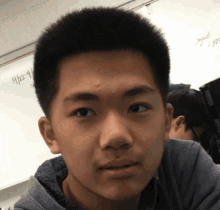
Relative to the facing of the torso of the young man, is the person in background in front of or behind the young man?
behind

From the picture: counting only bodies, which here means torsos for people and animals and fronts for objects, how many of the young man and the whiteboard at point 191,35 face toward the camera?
2

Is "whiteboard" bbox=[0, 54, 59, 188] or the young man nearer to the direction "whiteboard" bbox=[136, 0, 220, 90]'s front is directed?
the young man

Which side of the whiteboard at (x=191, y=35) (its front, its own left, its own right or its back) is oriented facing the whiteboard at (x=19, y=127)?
right

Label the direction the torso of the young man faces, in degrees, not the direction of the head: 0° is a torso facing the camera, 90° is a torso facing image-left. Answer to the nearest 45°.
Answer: approximately 0°
